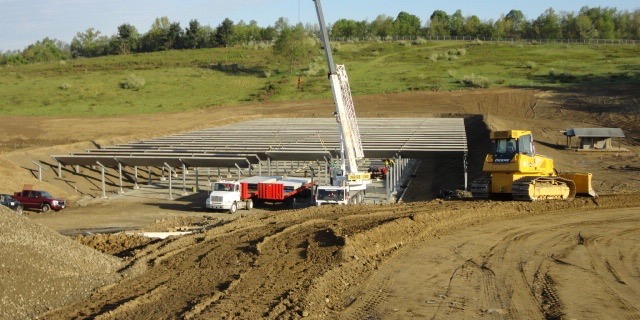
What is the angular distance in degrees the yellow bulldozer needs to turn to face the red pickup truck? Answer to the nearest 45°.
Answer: approximately 135° to its left

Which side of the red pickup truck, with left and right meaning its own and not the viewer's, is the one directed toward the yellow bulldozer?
front

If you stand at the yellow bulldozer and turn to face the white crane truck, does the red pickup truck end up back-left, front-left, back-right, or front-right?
front-left

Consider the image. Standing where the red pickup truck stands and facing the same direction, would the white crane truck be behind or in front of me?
in front

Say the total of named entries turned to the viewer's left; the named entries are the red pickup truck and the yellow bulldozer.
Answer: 0

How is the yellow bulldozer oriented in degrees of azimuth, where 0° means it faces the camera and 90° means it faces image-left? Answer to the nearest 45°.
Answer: approximately 225°

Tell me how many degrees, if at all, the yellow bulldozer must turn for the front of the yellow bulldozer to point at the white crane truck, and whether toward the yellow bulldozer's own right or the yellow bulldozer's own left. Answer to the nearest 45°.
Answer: approximately 135° to the yellow bulldozer's own left
